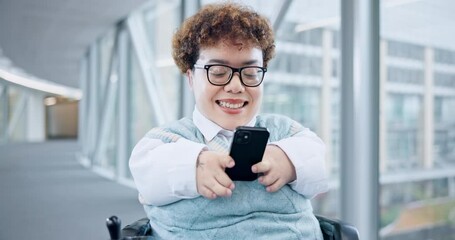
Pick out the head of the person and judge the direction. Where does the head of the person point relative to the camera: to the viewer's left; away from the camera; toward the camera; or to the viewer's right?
toward the camera

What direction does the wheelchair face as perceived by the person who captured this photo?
facing the viewer

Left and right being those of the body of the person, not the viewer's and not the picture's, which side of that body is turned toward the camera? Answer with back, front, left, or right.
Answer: front
